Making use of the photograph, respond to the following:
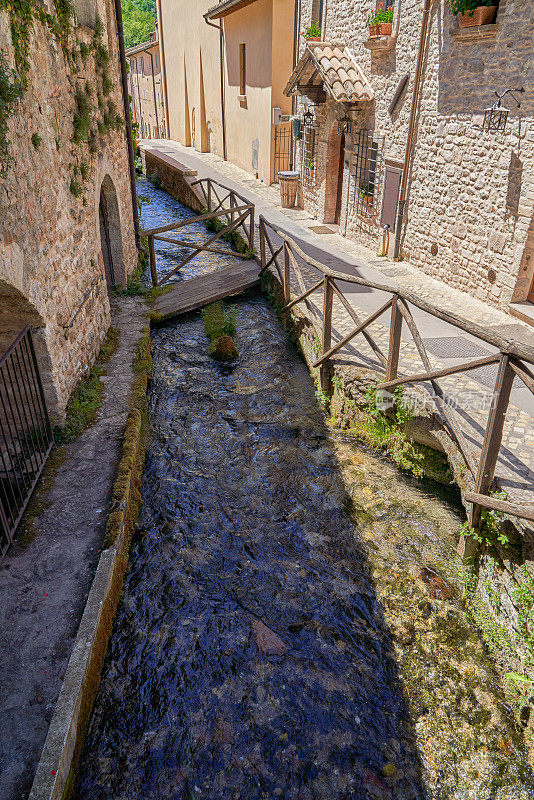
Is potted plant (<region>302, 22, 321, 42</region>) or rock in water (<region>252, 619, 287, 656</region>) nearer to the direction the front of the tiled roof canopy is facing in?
the rock in water

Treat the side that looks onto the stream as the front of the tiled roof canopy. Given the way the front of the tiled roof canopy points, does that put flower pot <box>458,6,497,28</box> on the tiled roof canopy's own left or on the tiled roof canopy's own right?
on the tiled roof canopy's own left

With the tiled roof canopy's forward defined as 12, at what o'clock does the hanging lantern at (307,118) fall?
The hanging lantern is roughly at 4 o'clock from the tiled roof canopy.

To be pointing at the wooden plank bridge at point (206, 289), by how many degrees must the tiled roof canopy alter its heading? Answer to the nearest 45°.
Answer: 0° — it already faces it

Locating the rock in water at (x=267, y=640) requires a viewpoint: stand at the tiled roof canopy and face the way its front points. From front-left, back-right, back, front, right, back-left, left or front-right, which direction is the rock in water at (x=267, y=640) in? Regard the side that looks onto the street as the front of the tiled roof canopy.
front-left

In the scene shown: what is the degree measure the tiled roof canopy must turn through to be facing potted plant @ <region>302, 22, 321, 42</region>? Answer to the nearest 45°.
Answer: approximately 135° to its right

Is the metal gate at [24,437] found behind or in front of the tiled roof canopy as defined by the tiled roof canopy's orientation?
in front

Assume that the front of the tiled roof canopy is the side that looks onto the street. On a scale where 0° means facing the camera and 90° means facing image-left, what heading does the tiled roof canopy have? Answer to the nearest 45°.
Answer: approximately 45°

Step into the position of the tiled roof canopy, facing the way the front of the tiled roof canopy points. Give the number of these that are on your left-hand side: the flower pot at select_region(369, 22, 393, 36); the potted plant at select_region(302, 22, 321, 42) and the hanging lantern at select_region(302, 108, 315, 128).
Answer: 1

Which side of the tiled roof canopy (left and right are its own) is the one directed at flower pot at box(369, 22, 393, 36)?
left

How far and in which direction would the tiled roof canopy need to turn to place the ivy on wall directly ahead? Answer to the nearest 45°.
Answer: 0° — it already faces it
